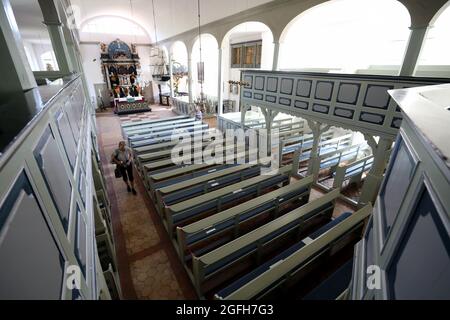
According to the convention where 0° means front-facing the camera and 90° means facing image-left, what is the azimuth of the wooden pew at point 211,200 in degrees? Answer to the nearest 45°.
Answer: approximately 135°

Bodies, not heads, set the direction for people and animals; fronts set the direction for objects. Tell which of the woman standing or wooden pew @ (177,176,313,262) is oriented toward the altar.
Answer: the wooden pew

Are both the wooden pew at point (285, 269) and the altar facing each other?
yes

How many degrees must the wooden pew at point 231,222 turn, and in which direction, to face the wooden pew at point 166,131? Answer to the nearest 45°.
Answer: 0° — it already faces it
